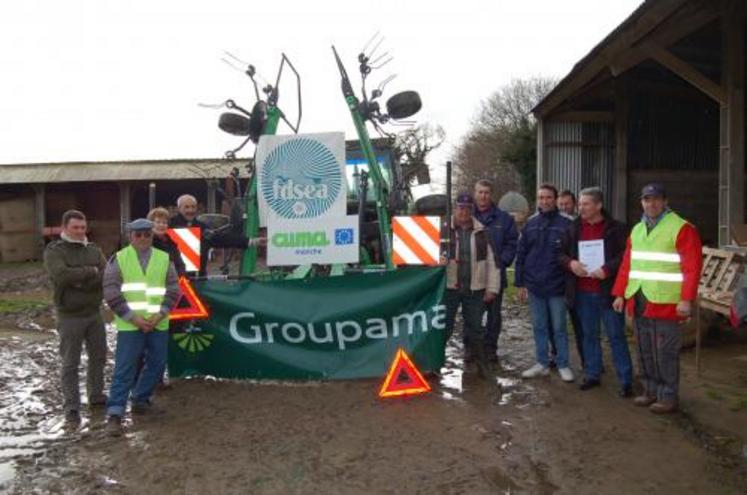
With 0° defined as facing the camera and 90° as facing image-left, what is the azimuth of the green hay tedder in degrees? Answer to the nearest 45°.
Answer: approximately 180°

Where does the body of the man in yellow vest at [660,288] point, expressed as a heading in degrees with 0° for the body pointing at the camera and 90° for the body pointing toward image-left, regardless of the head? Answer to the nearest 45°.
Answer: approximately 45°

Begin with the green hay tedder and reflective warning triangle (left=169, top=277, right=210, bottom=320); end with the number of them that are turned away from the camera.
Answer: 1

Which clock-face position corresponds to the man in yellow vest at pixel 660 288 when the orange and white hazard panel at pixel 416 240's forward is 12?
The man in yellow vest is roughly at 10 o'clock from the orange and white hazard panel.

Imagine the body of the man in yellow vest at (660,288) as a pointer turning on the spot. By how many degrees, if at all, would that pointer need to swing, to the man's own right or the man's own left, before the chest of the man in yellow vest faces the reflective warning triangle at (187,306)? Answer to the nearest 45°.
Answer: approximately 45° to the man's own right

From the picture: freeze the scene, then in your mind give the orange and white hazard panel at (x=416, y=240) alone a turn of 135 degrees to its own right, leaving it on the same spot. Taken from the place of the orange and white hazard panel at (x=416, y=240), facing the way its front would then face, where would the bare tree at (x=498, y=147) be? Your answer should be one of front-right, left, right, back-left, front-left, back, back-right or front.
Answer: front-right

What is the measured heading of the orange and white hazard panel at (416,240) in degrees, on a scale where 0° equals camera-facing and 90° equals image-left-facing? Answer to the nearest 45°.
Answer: approximately 0°
